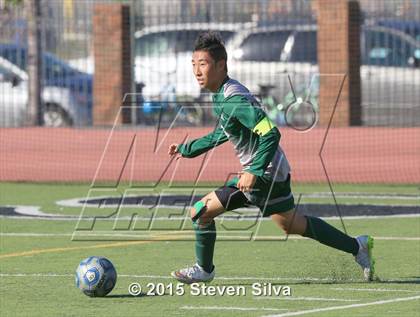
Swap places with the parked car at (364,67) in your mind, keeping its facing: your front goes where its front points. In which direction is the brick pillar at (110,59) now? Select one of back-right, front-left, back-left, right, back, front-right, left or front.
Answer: back

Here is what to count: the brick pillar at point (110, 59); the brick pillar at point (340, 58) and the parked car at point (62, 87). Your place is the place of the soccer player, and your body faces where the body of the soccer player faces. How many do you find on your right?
3

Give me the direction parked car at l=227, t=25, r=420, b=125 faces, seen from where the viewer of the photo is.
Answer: facing to the right of the viewer

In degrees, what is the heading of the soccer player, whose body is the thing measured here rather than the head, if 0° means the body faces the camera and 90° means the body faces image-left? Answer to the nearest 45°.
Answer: approximately 90°

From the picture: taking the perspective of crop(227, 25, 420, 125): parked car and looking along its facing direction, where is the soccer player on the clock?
The soccer player is roughly at 3 o'clock from the parked car.

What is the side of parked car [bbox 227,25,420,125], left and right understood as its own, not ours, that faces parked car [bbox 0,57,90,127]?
back

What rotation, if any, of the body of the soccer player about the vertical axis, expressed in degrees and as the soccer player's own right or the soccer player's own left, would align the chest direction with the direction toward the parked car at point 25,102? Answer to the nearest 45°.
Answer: approximately 90° to the soccer player's own right

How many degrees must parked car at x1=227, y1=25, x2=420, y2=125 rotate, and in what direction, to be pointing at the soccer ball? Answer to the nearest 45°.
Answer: approximately 90° to its right
